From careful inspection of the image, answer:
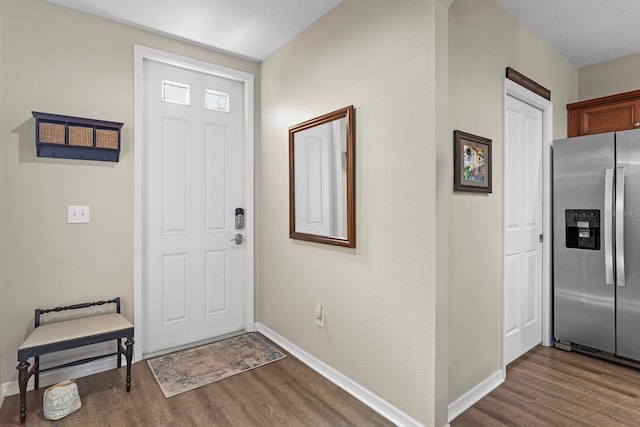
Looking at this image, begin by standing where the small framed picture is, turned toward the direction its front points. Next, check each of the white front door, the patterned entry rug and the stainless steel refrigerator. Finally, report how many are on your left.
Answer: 1

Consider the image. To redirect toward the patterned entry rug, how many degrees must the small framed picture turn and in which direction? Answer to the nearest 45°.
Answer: approximately 135° to its right

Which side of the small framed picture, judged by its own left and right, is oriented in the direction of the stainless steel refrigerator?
left

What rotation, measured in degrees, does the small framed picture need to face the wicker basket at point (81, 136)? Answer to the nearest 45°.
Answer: approximately 135° to its right

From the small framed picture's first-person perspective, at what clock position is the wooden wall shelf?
The wooden wall shelf is roughly at 4 o'clock from the small framed picture.

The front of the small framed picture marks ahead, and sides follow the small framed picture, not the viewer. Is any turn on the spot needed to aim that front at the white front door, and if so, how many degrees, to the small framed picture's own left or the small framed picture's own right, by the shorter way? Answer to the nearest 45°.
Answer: approximately 135° to the small framed picture's own right

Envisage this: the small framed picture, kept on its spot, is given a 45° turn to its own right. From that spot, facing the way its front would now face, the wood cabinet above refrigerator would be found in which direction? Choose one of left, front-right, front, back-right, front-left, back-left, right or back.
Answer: back-left

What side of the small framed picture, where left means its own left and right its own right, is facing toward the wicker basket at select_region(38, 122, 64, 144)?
right
